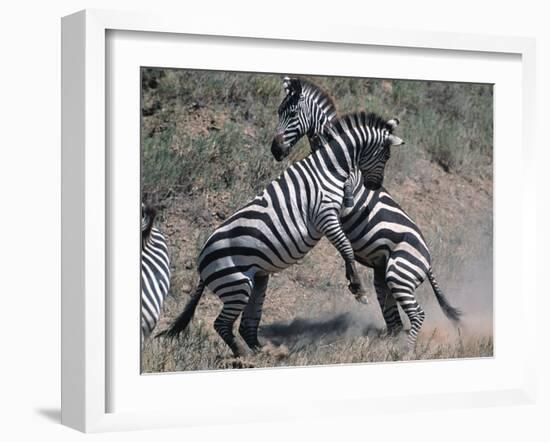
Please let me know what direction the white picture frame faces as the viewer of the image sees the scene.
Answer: facing the viewer and to the right of the viewer
